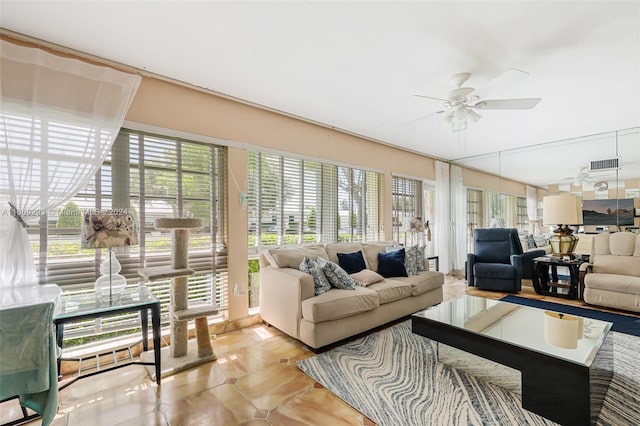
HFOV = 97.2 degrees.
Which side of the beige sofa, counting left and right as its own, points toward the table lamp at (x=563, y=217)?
left

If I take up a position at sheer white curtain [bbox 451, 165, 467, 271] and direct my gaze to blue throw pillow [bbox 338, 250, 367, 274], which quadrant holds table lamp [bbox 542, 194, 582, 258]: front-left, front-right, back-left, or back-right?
front-left

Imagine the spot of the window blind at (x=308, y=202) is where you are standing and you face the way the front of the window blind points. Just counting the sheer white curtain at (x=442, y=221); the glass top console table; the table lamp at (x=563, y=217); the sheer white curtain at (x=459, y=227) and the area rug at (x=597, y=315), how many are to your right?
1

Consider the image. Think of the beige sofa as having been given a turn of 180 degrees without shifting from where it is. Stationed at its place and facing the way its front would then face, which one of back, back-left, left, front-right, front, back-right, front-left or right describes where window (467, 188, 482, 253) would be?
right

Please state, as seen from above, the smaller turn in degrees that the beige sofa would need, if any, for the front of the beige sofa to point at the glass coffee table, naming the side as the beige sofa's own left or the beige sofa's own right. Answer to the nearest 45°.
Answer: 0° — it already faces it

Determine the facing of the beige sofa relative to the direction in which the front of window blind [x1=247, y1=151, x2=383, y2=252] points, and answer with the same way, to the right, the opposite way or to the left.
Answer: the same way

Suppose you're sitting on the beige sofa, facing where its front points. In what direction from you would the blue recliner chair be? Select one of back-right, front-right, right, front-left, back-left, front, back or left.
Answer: left

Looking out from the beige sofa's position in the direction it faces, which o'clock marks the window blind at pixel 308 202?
The window blind is roughly at 7 o'clock from the beige sofa.

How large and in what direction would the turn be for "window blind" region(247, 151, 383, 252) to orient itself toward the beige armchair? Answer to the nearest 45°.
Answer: approximately 45° to its left

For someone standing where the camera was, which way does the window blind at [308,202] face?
facing the viewer and to the right of the viewer

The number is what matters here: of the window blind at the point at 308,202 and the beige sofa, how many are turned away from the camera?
0

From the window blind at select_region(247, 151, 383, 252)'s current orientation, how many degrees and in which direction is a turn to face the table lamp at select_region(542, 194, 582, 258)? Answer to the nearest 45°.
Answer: approximately 45° to its left

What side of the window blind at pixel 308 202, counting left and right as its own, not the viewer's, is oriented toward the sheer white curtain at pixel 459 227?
left

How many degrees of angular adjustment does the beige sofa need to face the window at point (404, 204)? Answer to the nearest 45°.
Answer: approximately 90° to its left

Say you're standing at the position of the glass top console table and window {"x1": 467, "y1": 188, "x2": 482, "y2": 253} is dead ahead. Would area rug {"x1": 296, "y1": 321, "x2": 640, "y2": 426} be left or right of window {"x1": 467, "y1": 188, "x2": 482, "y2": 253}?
right

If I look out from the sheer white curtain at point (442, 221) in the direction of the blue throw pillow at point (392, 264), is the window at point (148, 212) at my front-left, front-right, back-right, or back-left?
front-right

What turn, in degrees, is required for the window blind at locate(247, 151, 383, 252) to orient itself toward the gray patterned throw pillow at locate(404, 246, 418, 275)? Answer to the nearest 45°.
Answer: approximately 45° to its left
